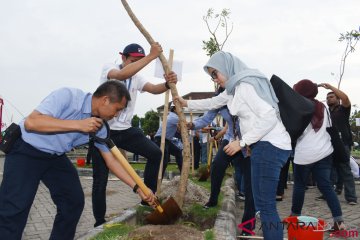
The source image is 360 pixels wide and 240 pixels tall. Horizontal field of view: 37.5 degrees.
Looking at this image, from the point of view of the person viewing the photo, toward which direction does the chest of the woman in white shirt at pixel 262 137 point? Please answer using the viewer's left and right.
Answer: facing to the left of the viewer

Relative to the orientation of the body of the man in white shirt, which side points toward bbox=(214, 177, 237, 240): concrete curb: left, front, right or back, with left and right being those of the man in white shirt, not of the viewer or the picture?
front

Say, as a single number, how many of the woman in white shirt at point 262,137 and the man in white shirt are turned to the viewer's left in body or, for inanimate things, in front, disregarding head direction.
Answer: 1
